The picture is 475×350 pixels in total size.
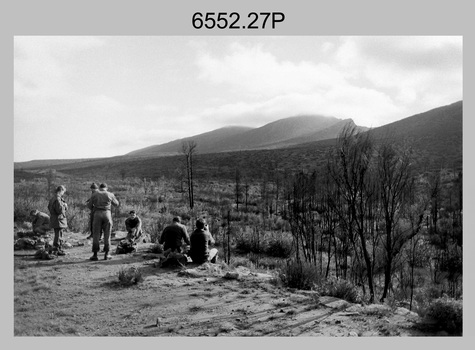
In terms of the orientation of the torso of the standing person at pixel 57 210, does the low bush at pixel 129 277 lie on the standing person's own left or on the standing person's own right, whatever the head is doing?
on the standing person's own right

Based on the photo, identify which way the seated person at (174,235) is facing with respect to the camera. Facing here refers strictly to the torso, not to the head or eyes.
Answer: away from the camera

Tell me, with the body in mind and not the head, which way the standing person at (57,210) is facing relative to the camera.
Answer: to the viewer's right

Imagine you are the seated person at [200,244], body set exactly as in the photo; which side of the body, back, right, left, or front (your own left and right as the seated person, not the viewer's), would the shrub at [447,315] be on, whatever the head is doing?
right

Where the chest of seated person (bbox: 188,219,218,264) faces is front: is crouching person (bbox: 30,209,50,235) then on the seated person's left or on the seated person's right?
on the seated person's left

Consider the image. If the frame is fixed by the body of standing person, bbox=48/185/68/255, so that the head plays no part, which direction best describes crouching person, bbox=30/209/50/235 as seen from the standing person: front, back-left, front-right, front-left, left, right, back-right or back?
left

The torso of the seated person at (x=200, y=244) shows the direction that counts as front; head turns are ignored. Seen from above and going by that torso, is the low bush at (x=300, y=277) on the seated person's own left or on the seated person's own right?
on the seated person's own right

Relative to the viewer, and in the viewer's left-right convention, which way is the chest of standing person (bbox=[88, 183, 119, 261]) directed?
facing away from the viewer

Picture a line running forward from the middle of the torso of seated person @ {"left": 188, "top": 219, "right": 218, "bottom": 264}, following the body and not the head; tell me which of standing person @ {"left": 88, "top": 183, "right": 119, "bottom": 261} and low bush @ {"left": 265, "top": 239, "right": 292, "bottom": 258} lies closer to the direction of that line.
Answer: the low bush

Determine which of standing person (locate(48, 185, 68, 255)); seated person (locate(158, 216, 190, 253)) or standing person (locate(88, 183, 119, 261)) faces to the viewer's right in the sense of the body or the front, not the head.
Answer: standing person (locate(48, 185, 68, 255))

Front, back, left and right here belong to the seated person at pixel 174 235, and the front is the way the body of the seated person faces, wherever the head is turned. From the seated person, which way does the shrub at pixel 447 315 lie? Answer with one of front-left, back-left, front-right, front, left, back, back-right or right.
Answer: back-right

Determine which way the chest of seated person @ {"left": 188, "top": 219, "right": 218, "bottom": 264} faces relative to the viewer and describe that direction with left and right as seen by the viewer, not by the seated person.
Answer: facing away from the viewer and to the right of the viewer

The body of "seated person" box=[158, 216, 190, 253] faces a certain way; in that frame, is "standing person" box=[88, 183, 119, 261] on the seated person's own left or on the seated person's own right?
on the seated person's own left
